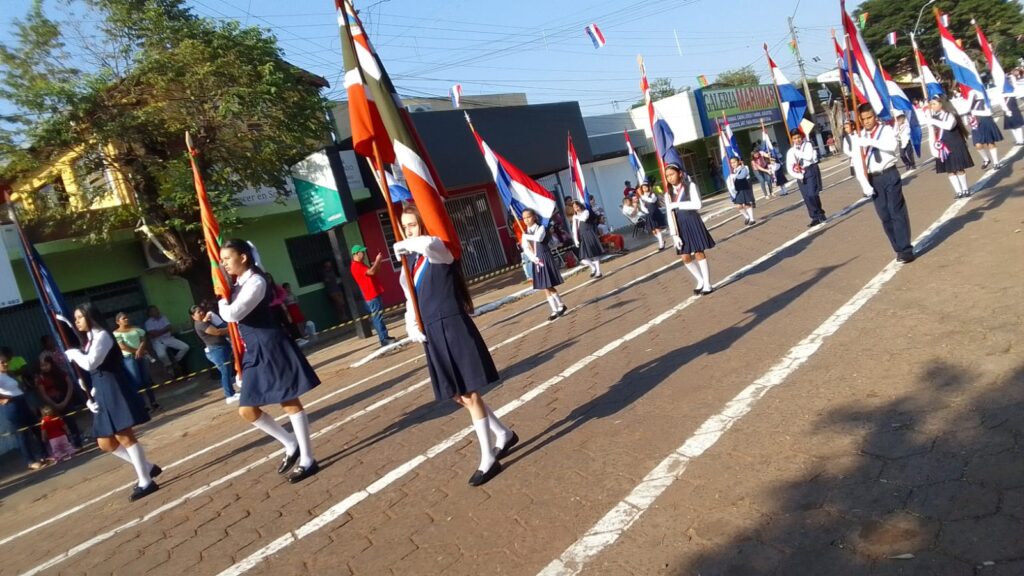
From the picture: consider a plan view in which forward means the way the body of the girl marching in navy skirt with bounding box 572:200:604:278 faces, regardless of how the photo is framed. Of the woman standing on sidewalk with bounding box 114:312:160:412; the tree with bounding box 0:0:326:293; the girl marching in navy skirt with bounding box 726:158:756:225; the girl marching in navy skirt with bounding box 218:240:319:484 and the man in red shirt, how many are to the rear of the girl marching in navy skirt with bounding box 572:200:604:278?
1

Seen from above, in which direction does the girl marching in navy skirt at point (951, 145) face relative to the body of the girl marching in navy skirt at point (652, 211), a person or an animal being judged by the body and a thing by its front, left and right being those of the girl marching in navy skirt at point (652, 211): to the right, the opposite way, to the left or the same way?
the same way

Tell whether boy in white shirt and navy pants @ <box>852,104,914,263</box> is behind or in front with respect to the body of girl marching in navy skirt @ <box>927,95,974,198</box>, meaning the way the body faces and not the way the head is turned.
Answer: in front

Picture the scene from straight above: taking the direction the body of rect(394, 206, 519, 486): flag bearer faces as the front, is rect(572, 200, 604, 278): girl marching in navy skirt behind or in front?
behind

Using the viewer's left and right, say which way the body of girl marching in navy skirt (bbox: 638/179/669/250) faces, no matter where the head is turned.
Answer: facing the viewer and to the left of the viewer

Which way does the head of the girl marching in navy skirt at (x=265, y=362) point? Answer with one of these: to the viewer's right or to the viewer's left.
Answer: to the viewer's left

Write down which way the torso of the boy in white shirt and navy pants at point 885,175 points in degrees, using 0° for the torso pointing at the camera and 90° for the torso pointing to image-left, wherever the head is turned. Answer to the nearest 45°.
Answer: approximately 45°

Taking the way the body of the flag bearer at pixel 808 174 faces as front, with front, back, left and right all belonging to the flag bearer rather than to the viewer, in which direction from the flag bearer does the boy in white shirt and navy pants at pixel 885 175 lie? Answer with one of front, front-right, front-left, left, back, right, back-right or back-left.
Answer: front-left

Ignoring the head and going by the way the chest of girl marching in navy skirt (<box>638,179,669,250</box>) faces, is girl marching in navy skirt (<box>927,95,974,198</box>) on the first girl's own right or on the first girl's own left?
on the first girl's own left

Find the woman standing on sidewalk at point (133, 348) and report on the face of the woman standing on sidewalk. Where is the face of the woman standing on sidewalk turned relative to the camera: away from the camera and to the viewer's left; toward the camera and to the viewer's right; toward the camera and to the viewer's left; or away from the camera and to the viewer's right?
toward the camera and to the viewer's right

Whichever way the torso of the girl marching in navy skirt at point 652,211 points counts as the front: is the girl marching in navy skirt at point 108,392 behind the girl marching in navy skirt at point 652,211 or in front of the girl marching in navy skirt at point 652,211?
in front

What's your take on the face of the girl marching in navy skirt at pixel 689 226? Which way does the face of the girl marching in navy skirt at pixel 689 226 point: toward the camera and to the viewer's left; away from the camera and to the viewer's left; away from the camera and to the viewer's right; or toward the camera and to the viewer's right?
toward the camera and to the viewer's left

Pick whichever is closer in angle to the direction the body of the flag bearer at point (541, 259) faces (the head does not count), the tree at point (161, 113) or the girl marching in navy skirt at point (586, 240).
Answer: the tree

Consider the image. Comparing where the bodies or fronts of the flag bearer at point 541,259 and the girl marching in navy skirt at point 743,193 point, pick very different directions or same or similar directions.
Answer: same or similar directions

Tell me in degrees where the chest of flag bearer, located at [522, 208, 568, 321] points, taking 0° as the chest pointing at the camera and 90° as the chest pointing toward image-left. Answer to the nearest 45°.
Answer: approximately 45°

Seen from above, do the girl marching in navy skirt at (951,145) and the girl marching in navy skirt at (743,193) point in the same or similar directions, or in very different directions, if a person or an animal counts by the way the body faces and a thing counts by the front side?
same or similar directions

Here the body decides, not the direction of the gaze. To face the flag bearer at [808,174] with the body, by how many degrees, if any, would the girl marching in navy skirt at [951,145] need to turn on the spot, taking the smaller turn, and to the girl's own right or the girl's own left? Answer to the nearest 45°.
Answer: approximately 45° to the girl's own right

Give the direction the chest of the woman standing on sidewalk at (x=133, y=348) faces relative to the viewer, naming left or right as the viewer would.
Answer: facing the viewer and to the right of the viewer

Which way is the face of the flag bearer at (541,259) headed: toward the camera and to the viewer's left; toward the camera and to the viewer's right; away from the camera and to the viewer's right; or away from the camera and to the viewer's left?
toward the camera and to the viewer's left

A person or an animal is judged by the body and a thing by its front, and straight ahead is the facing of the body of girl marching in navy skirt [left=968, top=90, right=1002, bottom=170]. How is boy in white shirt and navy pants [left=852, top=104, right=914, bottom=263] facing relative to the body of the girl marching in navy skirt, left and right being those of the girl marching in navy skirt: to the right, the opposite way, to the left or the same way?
the same way
